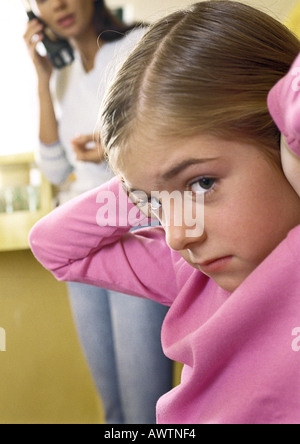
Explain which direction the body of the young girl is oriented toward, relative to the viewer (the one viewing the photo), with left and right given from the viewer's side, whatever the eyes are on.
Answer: facing the viewer and to the left of the viewer

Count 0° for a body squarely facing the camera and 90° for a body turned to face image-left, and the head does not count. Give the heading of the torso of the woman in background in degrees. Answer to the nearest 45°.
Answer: approximately 45°

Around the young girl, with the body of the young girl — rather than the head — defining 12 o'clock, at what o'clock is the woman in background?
The woman in background is roughly at 4 o'clock from the young girl.

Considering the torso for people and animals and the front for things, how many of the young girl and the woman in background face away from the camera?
0

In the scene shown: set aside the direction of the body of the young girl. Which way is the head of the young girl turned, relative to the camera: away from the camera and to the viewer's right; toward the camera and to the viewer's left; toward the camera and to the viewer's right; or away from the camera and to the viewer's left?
toward the camera and to the viewer's left

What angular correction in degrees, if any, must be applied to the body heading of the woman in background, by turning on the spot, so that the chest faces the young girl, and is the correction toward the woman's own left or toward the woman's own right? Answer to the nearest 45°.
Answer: approximately 45° to the woman's own left
